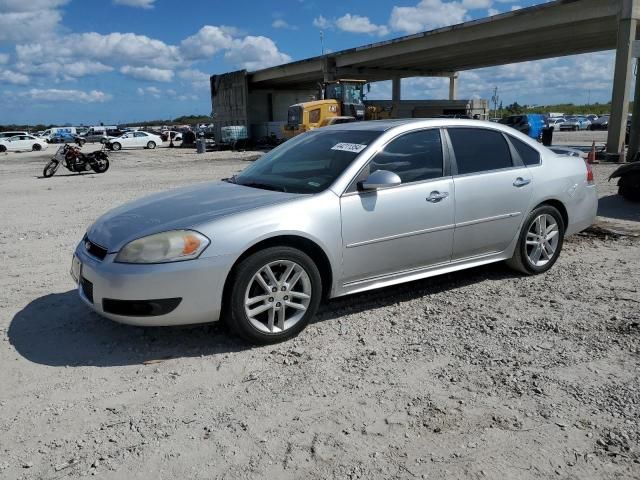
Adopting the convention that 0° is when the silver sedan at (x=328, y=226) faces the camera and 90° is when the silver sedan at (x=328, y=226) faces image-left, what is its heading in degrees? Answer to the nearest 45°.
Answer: approximately 45°

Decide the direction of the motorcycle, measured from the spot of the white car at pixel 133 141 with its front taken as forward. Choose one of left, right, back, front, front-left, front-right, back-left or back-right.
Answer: left

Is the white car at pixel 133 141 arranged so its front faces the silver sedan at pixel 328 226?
no

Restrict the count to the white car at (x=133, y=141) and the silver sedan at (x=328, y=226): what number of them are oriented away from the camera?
0

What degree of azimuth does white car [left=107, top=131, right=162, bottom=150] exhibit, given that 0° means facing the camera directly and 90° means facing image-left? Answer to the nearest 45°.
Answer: approximately 90°

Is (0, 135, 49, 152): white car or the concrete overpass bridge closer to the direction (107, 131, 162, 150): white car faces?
the white car

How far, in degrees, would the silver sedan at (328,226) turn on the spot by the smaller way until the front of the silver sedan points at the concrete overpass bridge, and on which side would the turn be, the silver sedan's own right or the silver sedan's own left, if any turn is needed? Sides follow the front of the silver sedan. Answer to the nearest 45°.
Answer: approximately 135° to the silver sedan's own right

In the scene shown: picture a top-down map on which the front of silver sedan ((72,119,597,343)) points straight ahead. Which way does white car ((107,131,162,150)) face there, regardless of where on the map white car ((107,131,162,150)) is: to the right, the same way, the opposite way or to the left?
the same way

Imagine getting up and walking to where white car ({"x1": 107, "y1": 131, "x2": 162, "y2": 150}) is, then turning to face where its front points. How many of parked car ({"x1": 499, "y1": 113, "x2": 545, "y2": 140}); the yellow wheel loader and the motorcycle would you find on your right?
0

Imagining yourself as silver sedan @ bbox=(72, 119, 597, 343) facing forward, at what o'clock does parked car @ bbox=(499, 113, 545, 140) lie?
The parked car is roughly at 5 o'clock from the silver sedan.

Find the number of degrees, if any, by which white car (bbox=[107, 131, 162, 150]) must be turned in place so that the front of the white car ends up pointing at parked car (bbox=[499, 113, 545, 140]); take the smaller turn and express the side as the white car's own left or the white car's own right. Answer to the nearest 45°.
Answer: approximately 135° to the white car's own left
